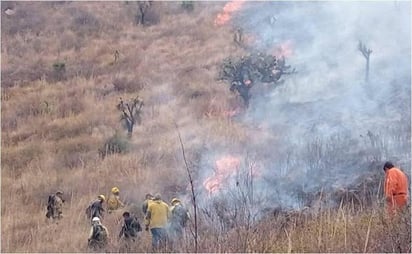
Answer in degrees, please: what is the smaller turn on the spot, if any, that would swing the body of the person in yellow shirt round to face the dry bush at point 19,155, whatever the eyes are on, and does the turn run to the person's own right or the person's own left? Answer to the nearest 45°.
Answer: approximately 45° to the person's own left

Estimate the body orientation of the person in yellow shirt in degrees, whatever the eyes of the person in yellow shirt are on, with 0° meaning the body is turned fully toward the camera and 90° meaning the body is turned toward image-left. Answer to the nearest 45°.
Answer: approximately 180°

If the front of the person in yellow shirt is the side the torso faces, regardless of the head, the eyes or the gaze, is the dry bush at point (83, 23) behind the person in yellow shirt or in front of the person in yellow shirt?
in front

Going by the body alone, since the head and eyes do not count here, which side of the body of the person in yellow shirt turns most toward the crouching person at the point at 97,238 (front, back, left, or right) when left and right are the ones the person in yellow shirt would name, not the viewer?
left

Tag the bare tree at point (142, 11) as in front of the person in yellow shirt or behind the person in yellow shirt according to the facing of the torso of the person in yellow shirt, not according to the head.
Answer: in front

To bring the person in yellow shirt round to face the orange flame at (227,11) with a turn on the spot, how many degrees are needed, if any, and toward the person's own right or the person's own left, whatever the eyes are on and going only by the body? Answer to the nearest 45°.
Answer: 0° — they already face it

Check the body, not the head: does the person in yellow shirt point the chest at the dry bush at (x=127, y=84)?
yes

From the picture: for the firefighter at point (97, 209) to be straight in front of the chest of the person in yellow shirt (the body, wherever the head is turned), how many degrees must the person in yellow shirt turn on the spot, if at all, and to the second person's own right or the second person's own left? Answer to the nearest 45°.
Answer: approximately 45° to the second person's own left

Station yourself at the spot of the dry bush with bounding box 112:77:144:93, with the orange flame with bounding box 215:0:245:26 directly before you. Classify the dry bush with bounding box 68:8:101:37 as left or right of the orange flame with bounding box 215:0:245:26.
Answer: left

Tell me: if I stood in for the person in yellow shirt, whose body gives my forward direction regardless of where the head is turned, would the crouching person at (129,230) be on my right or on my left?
on my left

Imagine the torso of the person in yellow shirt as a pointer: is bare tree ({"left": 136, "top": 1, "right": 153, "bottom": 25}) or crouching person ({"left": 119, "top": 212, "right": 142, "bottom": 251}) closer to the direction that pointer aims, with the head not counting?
the bare tree
